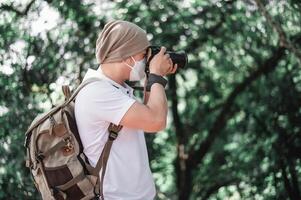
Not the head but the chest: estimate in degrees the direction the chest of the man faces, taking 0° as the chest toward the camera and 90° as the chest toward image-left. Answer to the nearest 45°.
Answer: approximately 270°
